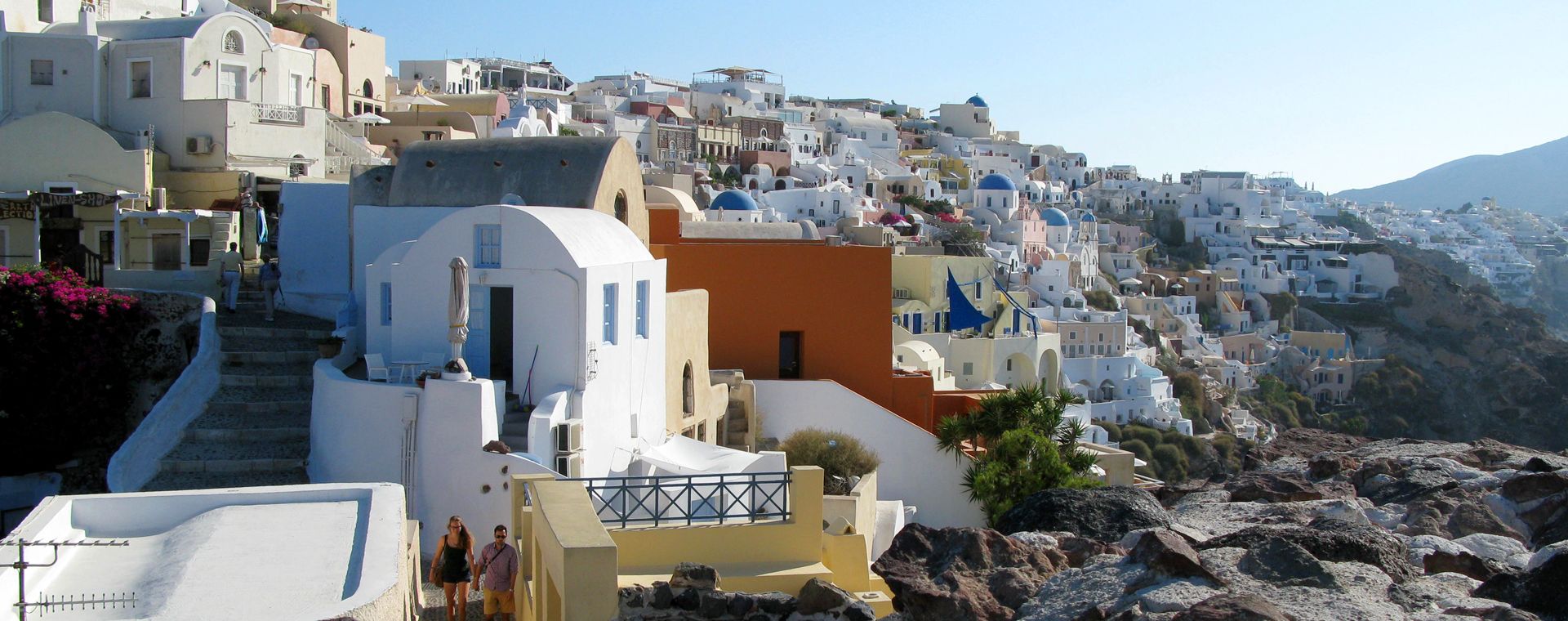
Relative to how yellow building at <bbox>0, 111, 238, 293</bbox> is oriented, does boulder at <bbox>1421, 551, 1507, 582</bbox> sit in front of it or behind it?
in front

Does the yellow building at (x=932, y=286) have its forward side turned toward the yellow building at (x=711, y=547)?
yes

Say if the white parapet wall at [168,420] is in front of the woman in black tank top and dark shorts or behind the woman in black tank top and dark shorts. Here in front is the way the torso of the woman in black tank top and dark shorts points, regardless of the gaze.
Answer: behind

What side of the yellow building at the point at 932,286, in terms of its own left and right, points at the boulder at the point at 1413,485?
front

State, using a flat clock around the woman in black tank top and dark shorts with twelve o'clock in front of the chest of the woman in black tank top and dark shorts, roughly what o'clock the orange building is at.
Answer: The orange building is roughly at 7 o'clock from the woman in black tank top and dark shorts.

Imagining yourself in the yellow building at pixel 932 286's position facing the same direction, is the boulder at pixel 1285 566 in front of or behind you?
in front

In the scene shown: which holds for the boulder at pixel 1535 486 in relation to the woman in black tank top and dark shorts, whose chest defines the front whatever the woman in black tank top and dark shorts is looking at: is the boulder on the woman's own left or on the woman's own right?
on the woman's own left

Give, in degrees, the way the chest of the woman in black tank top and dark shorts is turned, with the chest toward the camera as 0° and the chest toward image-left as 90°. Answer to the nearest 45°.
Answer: approximately 0°
